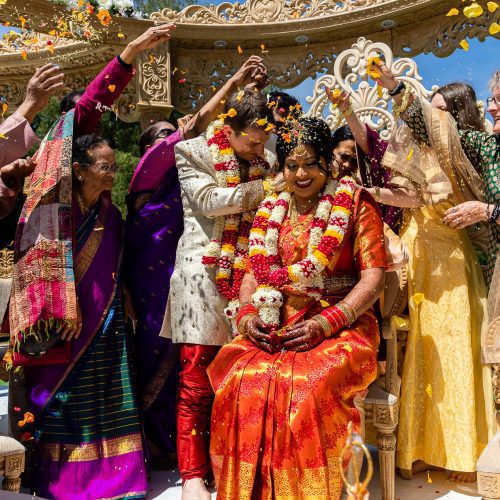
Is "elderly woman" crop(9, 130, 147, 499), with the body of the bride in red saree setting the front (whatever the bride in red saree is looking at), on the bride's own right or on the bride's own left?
on the bride's own right

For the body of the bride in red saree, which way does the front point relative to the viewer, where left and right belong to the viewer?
facing the viewer and to the left of the viewer

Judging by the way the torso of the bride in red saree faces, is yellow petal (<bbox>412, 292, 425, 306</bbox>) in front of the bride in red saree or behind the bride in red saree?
behind

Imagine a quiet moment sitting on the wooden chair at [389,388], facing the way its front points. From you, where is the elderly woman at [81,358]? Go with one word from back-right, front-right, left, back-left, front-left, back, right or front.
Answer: front-right
